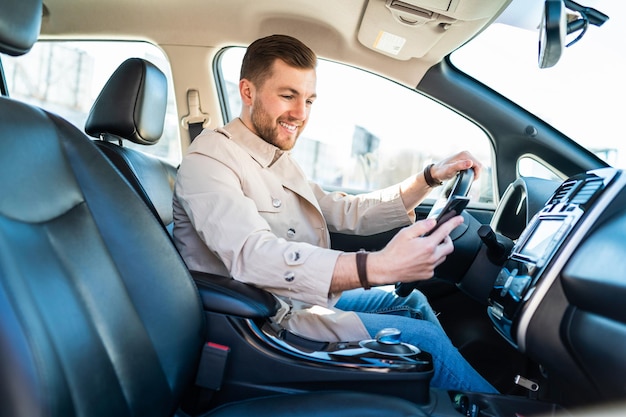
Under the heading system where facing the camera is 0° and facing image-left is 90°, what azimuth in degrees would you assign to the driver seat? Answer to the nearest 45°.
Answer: approximately 315°

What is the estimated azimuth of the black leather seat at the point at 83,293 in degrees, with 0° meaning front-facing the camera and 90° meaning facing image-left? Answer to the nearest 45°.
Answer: approximately 315°

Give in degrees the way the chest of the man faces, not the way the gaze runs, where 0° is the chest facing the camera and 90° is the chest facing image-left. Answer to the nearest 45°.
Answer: approximately 315°
